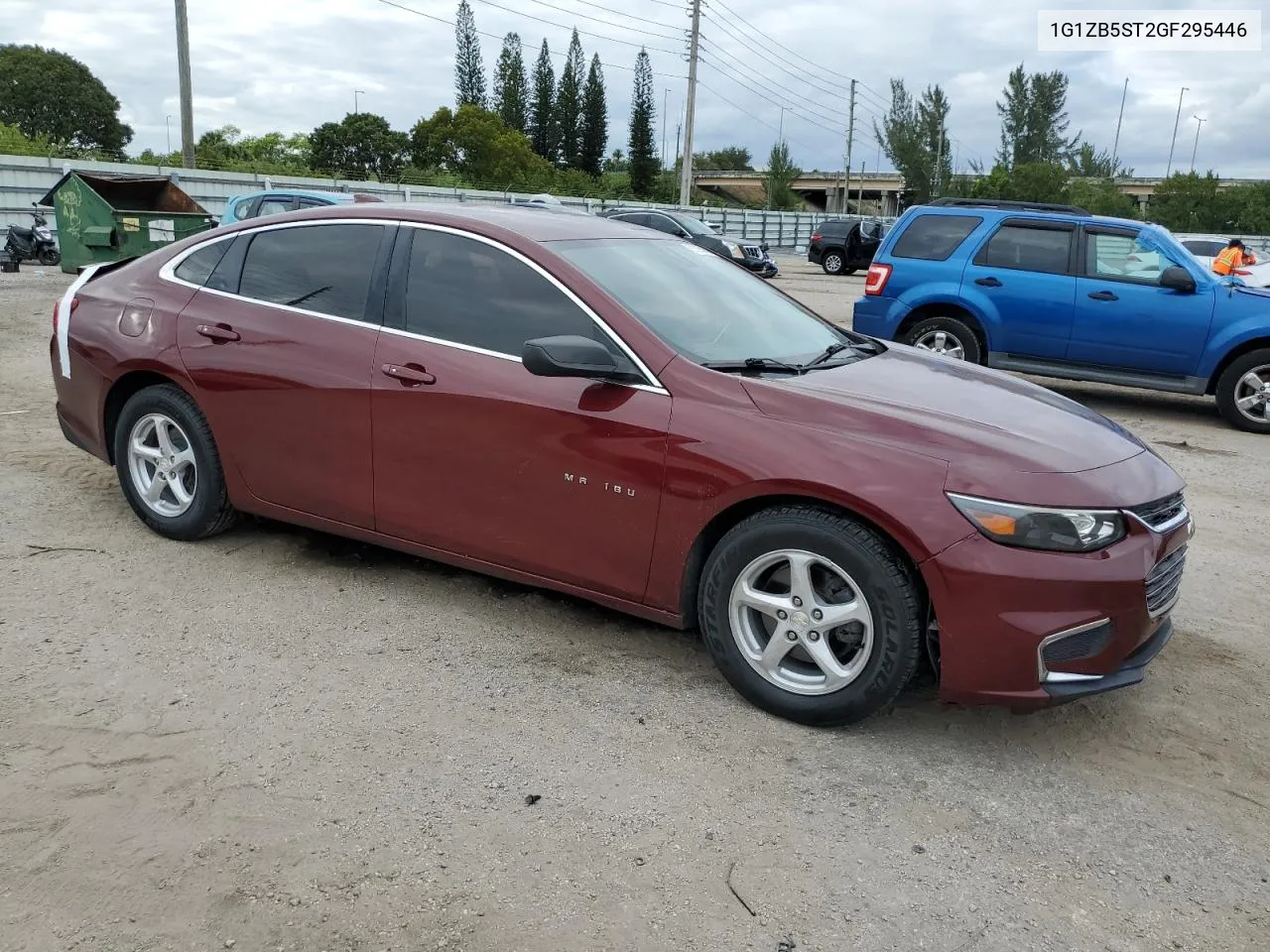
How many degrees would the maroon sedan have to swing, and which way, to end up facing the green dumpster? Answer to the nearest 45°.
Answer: approximately 180°

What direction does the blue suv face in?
to the viewer's right

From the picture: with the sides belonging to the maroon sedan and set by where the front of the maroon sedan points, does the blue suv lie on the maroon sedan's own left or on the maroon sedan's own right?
on the maroon sedan's own left

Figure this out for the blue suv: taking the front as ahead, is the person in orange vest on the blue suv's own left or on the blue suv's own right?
on the blue suv's own left

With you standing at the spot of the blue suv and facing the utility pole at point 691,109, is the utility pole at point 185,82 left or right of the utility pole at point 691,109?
left

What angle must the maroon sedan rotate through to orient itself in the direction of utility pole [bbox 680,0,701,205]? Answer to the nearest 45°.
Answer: approximately 135° to its left

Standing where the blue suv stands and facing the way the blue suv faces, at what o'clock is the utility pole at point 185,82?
The utility pole is roughly at 7 o'clock from the blue suv.

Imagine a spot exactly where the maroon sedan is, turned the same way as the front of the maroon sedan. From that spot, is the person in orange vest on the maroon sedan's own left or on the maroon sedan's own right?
on the maroon sedan's own left

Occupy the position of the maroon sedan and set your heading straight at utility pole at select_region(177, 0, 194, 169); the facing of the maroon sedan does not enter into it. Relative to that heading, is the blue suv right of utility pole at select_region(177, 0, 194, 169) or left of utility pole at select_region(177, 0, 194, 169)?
right

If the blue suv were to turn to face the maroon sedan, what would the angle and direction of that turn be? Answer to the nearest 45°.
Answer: approximately 90° to its right

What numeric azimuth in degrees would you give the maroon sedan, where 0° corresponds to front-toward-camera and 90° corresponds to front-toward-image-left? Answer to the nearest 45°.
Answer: approximately 315°

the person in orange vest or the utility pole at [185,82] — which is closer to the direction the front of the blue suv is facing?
the person in orange vest
